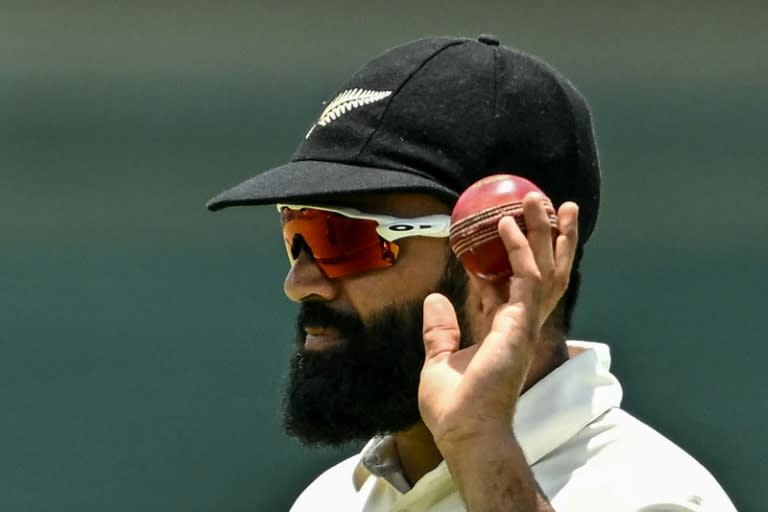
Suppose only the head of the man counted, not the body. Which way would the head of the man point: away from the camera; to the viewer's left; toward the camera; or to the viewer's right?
to the viewer's left

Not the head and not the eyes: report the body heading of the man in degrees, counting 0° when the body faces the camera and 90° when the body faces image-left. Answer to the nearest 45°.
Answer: approximately 45°
